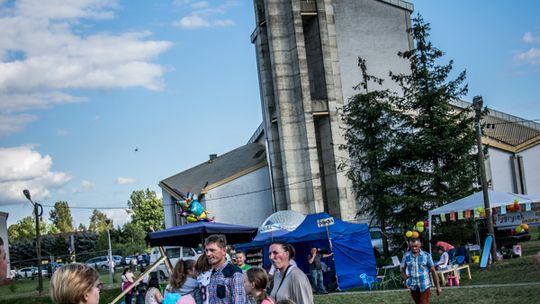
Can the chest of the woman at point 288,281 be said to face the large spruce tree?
no

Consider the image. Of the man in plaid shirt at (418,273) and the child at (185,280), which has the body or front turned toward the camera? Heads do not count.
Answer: the man in plaid shirt

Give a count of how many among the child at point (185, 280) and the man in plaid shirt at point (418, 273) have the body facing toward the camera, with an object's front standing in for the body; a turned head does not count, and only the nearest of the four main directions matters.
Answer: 1

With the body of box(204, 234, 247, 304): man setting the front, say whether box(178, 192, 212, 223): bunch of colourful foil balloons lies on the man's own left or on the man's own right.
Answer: on the man's own right

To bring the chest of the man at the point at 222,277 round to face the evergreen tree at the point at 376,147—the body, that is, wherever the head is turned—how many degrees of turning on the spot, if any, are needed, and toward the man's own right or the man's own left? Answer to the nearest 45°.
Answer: approximately 135° to the man's own right

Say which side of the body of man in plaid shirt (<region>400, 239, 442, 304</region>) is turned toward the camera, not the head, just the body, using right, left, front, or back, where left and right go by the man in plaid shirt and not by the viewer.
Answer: front

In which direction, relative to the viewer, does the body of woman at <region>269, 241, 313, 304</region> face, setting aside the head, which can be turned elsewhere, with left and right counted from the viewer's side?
facing the viewer and to the left of the viewer

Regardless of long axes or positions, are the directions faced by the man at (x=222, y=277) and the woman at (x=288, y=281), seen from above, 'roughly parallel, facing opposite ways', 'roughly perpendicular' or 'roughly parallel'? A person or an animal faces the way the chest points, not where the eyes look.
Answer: roughly parallel

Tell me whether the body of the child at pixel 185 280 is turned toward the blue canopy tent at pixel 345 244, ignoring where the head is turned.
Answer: no

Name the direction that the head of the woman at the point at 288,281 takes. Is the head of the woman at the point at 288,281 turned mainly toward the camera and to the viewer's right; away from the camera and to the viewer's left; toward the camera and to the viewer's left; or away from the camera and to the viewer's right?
toward the camera and to the viewer's left
